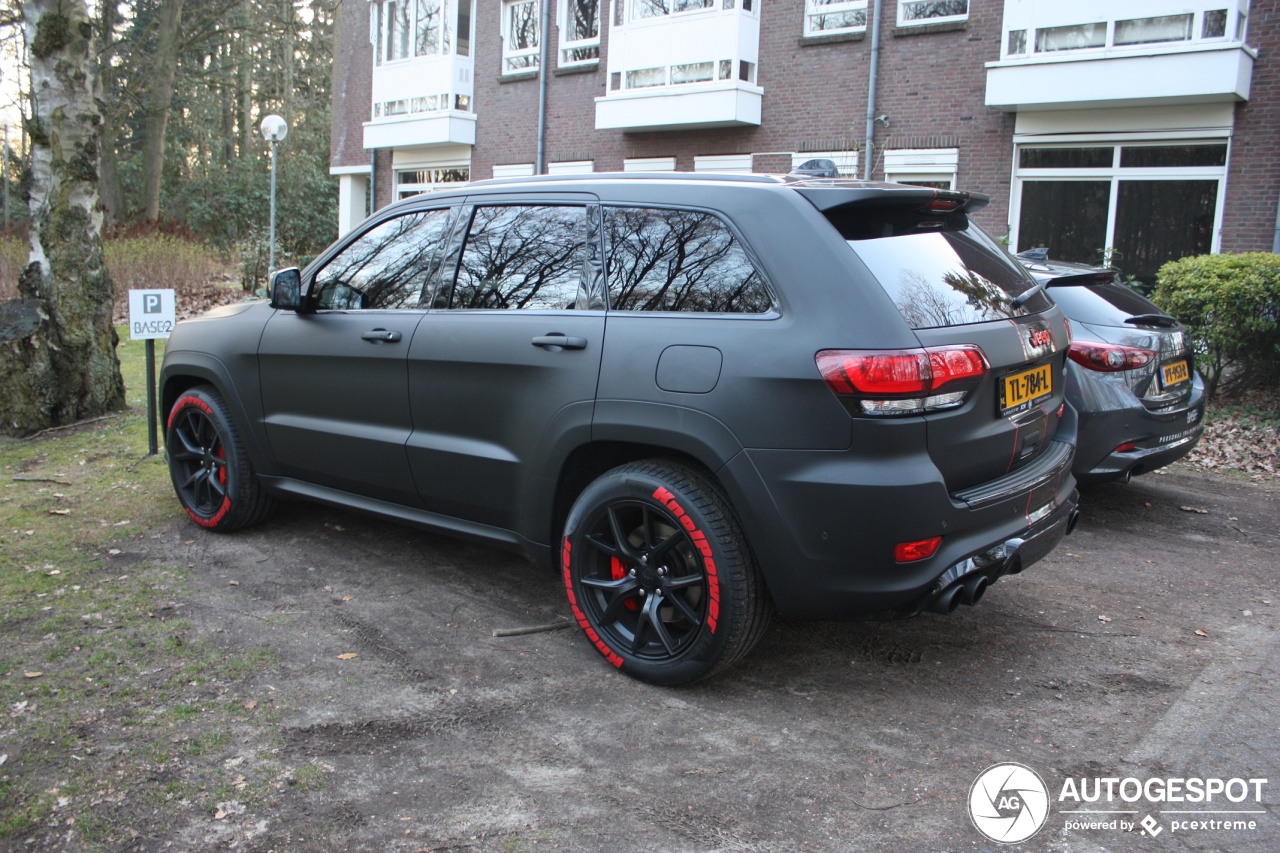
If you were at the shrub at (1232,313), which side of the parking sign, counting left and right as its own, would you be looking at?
left

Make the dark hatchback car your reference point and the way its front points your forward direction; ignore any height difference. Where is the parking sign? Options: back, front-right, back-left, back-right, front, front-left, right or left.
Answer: front-left

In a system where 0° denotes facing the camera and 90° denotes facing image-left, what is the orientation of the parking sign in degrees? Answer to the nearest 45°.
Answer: approximately 0°

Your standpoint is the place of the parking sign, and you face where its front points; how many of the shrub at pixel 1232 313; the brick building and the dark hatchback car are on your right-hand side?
0

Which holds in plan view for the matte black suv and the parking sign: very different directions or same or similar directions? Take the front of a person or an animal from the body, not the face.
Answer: very different directions

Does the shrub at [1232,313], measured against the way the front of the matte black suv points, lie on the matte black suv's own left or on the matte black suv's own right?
on the matte black suv's own right

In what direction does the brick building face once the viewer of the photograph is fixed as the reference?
facing the viewer and to the left of the viewer

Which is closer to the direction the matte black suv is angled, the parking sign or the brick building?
the parking sign

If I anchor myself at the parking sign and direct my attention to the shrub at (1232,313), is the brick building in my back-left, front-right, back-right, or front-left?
front-left

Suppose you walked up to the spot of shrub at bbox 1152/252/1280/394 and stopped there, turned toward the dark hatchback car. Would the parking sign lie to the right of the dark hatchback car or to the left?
right

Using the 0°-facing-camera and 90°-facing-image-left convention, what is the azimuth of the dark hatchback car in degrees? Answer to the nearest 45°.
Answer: approximately 135°

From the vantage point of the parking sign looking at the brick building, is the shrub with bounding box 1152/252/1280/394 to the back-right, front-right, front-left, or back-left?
front-right

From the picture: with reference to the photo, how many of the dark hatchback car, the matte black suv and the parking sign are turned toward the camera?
1

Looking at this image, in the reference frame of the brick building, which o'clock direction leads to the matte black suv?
The matte black suv is roughly at 11 o'clock from the brick building.

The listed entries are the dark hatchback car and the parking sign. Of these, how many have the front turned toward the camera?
1
